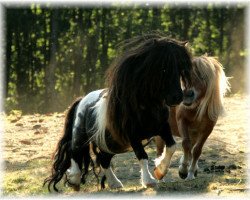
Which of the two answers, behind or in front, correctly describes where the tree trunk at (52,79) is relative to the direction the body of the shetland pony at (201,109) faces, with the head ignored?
behind

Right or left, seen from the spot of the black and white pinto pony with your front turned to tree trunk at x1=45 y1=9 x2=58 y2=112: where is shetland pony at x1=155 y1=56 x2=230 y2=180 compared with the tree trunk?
right

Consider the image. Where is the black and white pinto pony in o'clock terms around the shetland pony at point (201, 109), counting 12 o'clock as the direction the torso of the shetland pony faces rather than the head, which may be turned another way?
The black and white pinto pony is roughly at 2 o'clock from the shetland pony.

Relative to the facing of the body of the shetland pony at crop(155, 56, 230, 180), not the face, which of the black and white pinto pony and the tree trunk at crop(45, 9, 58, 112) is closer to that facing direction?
the black and white pinto pony
